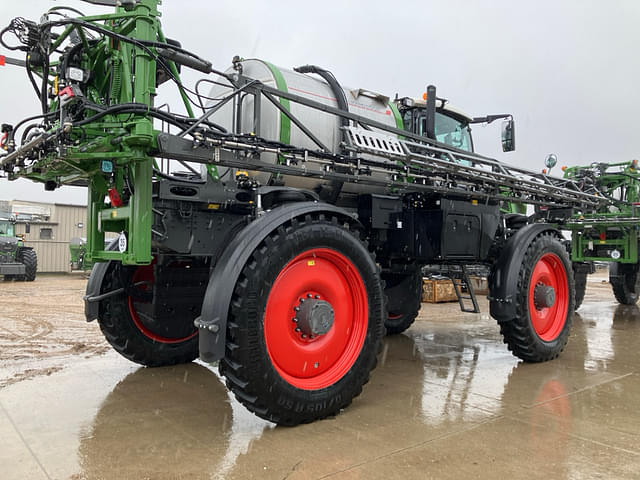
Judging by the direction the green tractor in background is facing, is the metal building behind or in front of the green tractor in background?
behind

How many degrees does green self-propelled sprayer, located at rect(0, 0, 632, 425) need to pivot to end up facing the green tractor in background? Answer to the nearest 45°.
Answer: approximately 90° to its left

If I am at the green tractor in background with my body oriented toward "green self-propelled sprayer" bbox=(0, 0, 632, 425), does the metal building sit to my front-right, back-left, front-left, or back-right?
back-left

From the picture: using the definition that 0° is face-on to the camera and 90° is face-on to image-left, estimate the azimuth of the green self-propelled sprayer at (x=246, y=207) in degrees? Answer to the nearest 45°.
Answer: approximately 225°

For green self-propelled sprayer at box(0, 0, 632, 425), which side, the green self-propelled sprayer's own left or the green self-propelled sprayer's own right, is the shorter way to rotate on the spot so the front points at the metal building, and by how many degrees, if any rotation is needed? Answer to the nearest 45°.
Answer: approximately 90° to the green self-propelled sprayer's own left
